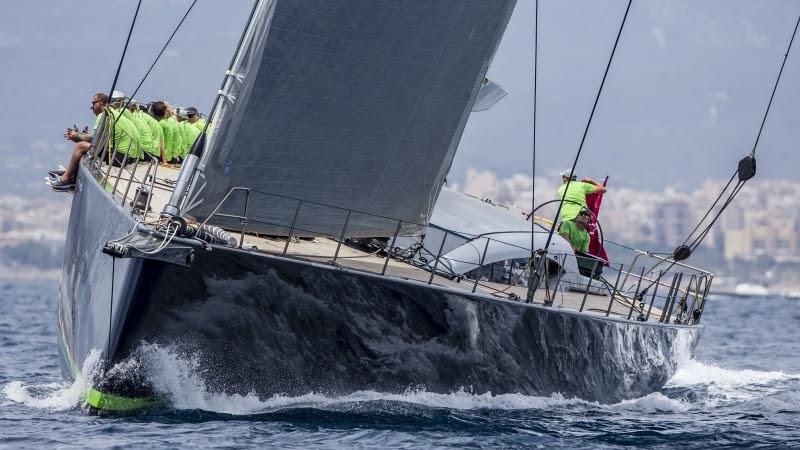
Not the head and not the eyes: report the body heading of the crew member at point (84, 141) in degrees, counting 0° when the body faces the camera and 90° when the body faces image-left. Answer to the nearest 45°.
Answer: approximately 90°

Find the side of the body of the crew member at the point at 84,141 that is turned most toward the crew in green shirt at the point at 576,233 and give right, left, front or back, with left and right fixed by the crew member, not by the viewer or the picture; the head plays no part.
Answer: back
